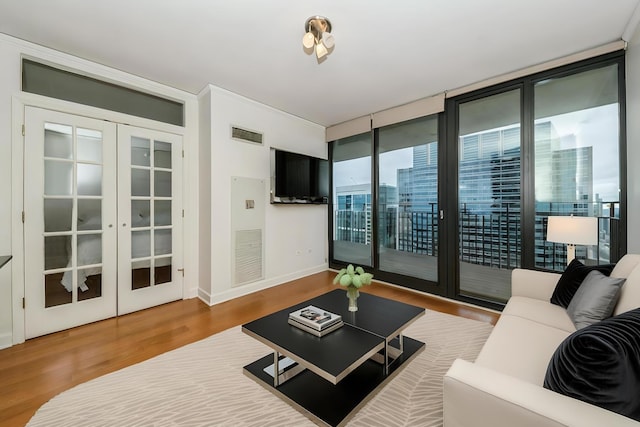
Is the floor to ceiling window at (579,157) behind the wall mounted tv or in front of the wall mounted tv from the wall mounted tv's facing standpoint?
in front

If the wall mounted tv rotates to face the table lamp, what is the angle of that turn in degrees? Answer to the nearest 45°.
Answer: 0° — it already faces it

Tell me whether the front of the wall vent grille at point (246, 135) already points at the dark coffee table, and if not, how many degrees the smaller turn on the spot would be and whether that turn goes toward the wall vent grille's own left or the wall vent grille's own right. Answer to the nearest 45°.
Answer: approximately 45° to the wall vent grille's own right

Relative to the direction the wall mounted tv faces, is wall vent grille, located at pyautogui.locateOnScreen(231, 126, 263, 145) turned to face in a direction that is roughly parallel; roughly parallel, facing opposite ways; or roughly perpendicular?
roughly parallel

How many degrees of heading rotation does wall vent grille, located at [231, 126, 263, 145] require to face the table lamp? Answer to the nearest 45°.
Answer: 0° — it already faces it

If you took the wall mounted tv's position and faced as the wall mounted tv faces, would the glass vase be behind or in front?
in front

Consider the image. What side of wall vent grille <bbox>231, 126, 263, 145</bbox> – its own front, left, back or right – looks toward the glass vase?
front

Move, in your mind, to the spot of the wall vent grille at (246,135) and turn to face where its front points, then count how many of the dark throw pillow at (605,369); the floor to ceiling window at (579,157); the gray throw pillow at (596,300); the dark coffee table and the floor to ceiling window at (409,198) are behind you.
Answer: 0

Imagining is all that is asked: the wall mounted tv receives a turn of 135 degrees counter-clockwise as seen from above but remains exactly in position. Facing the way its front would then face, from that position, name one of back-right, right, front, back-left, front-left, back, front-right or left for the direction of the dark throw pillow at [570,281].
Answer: back-right

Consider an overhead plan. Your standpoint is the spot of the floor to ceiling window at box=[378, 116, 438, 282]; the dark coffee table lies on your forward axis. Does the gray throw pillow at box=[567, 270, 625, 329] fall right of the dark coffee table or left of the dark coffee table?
left

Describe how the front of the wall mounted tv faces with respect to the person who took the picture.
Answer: facing the viewer and to the right of the viewer

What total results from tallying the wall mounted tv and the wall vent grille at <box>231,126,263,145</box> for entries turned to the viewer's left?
0

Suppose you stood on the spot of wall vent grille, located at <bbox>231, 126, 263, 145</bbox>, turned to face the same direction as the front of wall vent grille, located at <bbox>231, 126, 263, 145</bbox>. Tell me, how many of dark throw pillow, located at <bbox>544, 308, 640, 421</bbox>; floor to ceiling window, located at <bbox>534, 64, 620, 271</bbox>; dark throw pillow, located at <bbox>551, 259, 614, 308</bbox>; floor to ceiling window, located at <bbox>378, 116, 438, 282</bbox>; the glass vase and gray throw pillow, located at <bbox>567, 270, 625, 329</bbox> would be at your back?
0

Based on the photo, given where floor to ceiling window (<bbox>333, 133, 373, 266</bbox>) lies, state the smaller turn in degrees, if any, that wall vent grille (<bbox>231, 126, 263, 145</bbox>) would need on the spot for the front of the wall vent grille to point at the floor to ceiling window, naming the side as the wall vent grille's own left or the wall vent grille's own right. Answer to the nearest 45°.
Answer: approximately 45° to the wall vent grille's own left

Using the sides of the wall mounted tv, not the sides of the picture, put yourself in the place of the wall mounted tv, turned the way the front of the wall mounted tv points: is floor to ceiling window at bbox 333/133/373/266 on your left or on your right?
on your left
